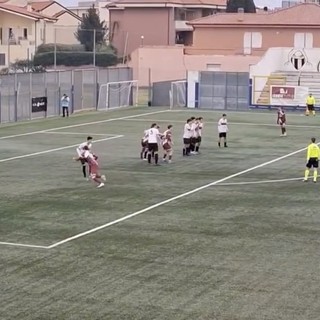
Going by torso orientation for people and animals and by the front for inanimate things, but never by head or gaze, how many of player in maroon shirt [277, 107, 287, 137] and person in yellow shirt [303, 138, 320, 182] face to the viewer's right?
0

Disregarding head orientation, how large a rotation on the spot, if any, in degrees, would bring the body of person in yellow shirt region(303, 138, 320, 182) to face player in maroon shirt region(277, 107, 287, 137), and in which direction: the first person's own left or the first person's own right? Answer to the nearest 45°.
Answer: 0° — they already face them
